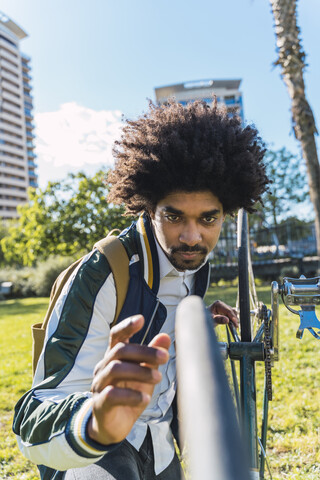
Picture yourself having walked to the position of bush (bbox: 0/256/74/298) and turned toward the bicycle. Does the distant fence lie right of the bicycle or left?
left

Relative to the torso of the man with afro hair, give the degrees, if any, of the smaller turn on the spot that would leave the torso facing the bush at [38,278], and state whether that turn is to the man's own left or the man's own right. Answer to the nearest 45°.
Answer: approximately 135° to the man's own left

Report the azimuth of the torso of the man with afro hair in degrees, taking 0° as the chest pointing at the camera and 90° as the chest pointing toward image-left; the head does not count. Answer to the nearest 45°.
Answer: approximately 315°

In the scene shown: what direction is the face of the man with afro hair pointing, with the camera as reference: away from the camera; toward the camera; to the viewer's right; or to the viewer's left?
toward the camera

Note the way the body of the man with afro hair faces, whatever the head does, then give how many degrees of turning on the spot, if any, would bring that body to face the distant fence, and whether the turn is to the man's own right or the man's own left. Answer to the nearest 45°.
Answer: approximately 135° to the man's own left

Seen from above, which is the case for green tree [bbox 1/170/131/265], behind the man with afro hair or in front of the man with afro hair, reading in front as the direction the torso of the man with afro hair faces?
behind
